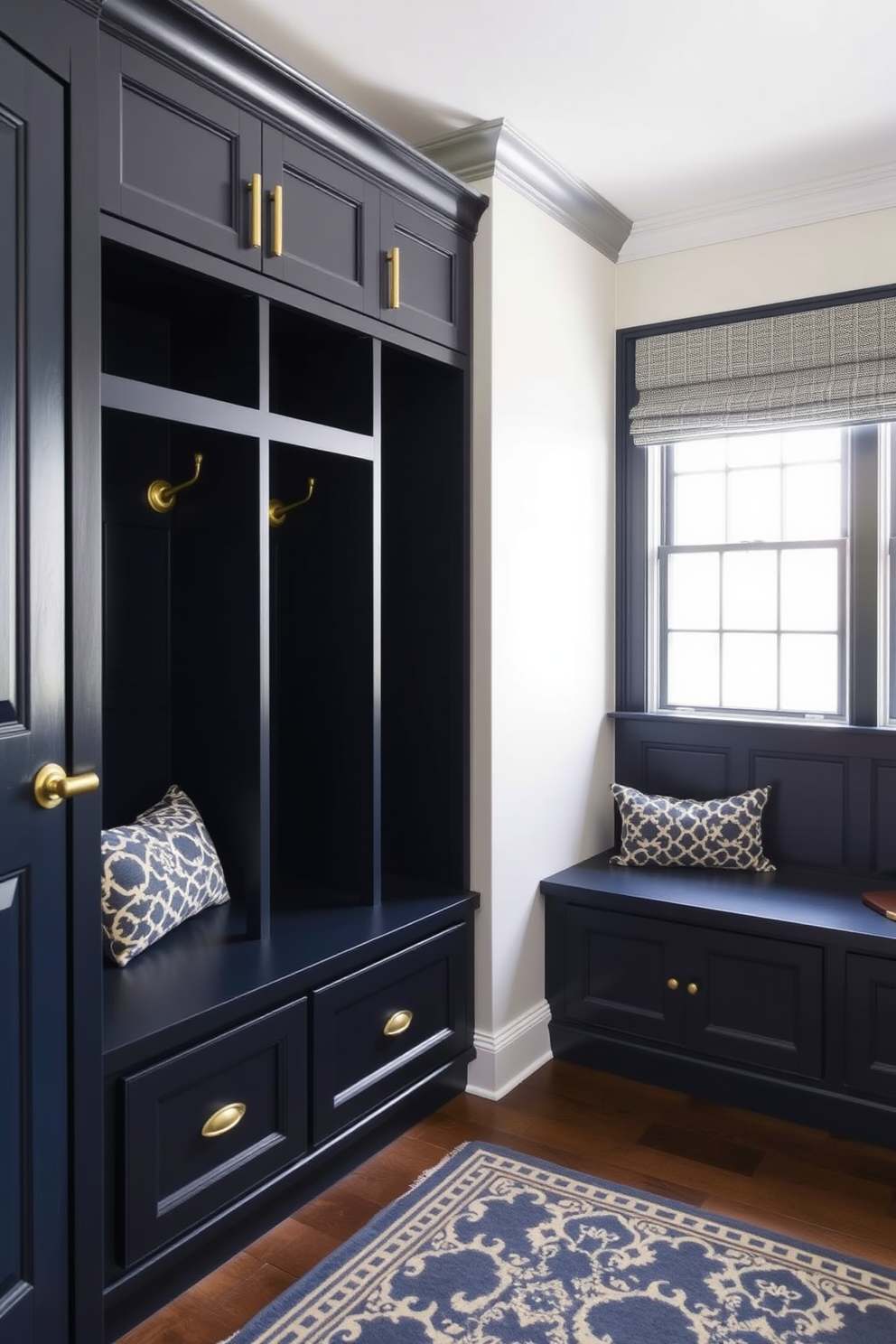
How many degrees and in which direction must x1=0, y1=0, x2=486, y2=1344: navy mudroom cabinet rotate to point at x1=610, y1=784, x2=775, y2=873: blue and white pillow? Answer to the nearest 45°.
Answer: approximately 90° to its left

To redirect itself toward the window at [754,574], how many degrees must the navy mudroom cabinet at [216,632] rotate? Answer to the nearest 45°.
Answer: approximately 90° to its left

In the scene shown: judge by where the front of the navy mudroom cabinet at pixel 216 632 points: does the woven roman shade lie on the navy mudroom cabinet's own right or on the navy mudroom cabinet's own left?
on the navy mudroom cabinet's own left

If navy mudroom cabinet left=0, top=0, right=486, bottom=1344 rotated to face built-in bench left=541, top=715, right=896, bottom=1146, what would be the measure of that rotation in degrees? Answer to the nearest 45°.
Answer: approximately 45° to its left

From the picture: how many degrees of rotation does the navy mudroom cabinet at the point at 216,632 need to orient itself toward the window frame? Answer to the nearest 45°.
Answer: approximately 45° to its left

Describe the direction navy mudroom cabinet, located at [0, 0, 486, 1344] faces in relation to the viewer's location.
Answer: facing the viewer and to the right of the viewer

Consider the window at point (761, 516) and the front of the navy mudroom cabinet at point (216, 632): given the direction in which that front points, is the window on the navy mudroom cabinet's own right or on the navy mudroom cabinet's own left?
on the navy mudroom cabinet's own left
